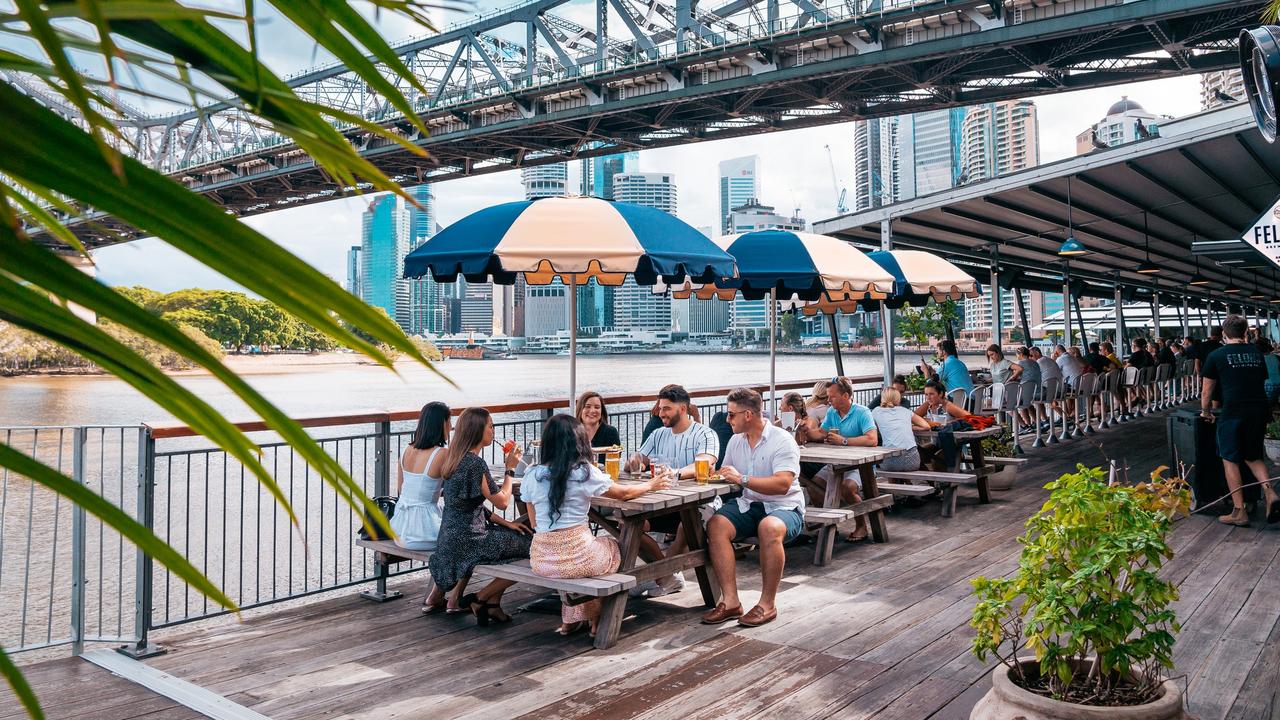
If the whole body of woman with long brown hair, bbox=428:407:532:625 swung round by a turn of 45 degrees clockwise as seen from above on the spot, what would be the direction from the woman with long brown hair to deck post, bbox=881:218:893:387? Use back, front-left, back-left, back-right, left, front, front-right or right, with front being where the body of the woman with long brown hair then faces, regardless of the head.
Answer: left

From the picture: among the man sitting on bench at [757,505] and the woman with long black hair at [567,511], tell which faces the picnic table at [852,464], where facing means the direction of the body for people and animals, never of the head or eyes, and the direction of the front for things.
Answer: the woman with long black hair

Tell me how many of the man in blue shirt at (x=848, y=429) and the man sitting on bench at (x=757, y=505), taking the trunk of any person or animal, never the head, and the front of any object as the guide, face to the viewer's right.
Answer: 0

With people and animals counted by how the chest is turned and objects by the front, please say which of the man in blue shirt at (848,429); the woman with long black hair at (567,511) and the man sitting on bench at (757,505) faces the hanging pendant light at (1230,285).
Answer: the woman with long black hair

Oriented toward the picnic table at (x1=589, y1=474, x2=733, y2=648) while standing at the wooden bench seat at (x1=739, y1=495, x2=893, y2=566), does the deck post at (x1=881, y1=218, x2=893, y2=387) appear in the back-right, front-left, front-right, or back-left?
back-right

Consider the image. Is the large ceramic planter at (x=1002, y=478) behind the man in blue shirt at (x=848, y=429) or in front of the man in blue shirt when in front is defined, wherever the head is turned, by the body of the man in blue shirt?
behind

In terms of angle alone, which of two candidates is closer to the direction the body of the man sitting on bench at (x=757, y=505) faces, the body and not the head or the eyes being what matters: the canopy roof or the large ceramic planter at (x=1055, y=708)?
the large ceramic planter

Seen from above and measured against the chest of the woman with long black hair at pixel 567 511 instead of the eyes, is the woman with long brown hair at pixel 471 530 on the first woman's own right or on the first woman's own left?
on the first woman's own left

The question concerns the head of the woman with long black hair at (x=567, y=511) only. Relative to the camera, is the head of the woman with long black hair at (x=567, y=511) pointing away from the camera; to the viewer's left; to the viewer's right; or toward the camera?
away from the camera

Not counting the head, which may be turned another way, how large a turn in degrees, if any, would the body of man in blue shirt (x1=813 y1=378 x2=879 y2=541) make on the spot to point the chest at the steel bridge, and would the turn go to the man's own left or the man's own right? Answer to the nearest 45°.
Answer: approximately 135° to the man's own right

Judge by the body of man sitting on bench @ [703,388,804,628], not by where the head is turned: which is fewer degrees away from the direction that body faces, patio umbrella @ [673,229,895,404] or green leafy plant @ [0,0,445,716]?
the green leafy plant

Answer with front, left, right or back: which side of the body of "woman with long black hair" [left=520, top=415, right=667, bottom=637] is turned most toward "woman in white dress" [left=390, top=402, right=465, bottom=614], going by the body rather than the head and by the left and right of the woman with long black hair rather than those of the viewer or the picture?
left

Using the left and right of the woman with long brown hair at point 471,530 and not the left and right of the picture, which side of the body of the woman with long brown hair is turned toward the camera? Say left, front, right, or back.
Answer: right

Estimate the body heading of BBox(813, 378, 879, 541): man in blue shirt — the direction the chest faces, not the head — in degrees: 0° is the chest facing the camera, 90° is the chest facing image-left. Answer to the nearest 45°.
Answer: approximately 45°

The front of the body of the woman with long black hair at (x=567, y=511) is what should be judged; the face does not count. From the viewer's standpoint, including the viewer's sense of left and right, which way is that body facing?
facing away from the viewer and to the right of the viewer
